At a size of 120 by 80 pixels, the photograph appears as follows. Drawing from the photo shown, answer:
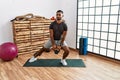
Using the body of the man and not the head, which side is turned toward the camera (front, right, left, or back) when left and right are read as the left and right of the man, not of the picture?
front

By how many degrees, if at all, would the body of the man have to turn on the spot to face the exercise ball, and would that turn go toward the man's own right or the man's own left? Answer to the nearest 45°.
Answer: approximately 90° to the man's own right

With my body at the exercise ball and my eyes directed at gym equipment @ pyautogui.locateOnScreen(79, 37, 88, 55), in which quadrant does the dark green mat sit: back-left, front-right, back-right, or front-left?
front-right

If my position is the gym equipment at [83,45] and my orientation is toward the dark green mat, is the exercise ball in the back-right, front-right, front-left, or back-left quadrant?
front-right

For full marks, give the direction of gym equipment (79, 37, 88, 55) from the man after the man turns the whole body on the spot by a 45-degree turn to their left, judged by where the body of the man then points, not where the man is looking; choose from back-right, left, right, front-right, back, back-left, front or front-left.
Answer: left
